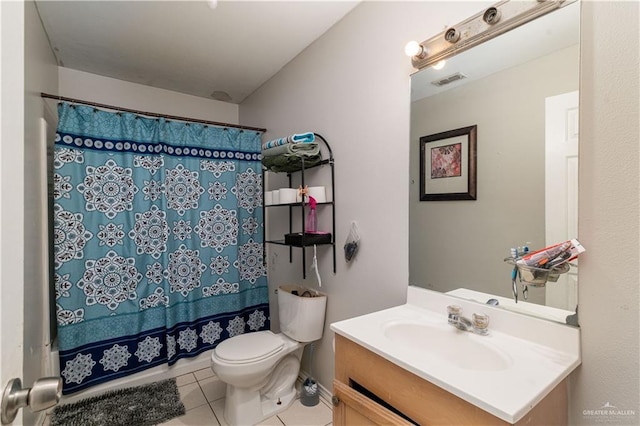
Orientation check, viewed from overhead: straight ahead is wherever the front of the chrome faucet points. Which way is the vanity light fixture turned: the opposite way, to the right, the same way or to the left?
the same way

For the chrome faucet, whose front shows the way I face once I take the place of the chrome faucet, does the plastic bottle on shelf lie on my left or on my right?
on my right

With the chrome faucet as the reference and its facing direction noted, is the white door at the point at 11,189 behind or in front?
in front

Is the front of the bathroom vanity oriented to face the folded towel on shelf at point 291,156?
no

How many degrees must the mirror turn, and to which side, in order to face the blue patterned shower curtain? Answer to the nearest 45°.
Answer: approximately 45° to its right

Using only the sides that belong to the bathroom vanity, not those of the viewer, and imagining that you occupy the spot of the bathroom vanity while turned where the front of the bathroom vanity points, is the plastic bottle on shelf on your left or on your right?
on your right

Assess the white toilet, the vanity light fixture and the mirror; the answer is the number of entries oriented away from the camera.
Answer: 0

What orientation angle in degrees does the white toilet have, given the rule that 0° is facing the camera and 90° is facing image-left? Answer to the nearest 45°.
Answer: approximately 45°

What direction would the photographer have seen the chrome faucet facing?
facing the viewer and to the left of the viewer

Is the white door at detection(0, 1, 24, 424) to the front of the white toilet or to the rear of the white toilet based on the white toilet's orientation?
to the front

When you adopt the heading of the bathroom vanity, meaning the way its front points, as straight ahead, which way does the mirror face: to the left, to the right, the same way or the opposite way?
the same way

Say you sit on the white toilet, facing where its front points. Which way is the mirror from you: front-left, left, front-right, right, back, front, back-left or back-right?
left

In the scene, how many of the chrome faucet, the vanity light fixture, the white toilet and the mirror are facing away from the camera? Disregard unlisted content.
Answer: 0

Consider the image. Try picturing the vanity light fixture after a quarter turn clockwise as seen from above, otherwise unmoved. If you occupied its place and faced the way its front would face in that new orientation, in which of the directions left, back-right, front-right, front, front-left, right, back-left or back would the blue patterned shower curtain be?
front-left

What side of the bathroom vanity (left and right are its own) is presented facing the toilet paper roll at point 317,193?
right

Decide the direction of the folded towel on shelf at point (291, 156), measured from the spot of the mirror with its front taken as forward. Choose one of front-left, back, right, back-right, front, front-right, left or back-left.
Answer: front-right
